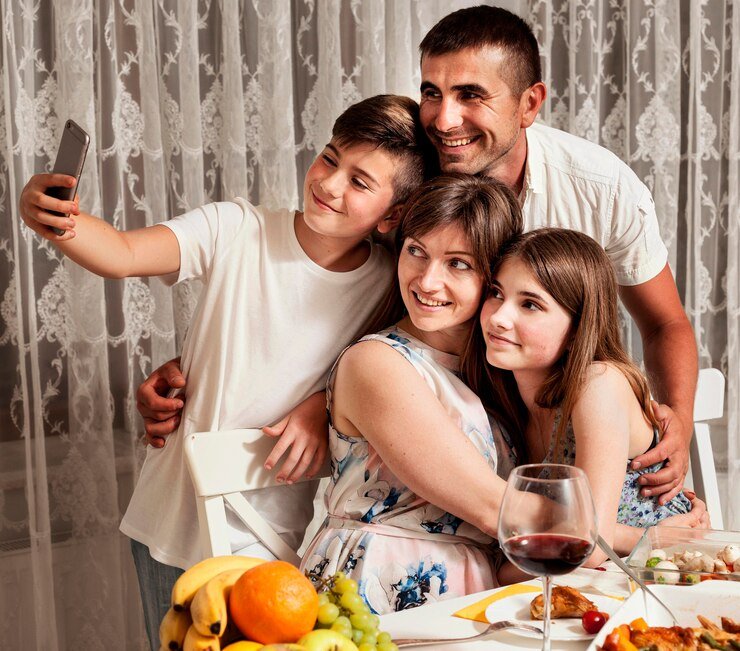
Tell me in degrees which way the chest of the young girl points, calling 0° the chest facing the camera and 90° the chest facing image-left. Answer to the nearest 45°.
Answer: approximately 45°

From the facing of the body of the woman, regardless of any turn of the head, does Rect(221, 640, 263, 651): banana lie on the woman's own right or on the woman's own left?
on the woman's own right

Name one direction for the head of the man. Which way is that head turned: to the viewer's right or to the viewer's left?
to the viewer's left
